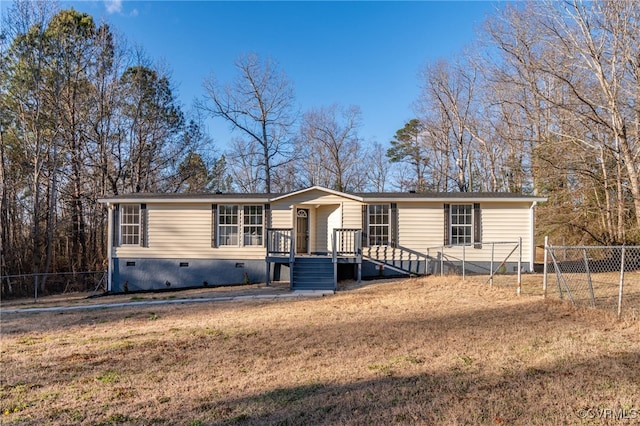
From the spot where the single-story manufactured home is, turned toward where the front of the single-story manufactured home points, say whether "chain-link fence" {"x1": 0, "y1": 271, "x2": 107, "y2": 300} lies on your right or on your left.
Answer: on your right

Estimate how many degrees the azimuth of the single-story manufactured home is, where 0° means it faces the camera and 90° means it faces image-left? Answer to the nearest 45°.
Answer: approximately 0°
